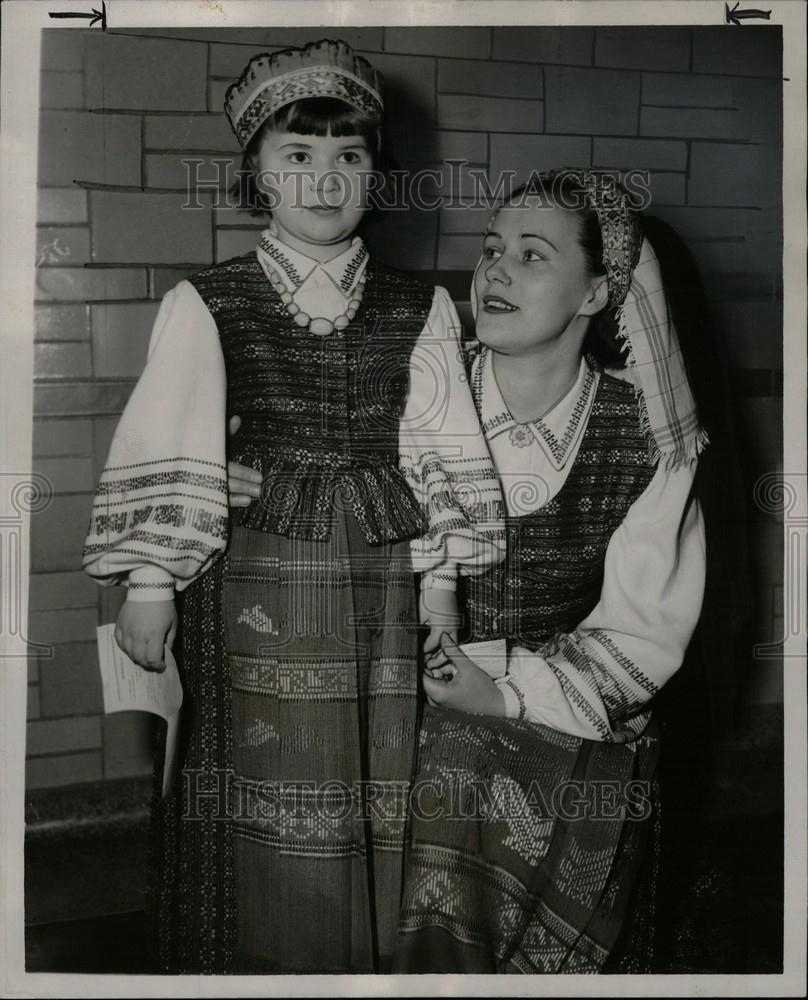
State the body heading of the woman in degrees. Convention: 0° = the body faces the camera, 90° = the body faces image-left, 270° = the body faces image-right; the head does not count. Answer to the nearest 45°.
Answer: approximately 45°
